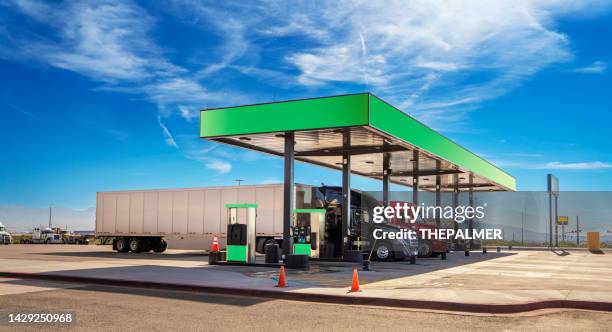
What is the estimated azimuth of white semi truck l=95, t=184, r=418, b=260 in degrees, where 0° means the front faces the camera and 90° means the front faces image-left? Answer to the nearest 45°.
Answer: approximately 315°

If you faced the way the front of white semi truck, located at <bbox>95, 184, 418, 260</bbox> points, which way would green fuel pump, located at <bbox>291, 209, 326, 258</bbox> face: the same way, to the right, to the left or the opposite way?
to the right

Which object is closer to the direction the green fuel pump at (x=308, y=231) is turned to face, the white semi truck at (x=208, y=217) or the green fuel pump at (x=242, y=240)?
the green fuel pump

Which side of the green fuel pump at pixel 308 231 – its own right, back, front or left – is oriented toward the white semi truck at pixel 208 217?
right

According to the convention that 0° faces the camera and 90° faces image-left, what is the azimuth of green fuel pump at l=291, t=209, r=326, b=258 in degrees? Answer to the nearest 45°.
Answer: approximately 45°
